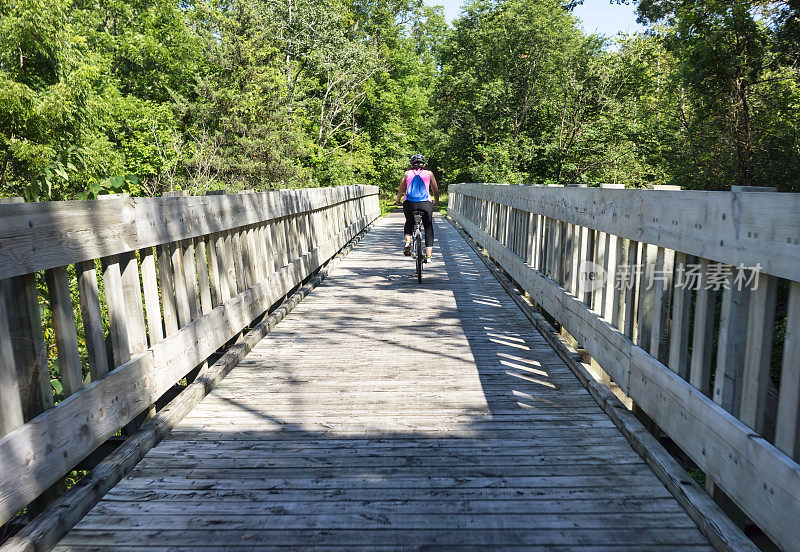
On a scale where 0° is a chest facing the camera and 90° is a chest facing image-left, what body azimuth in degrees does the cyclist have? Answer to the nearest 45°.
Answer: approximately 180°
